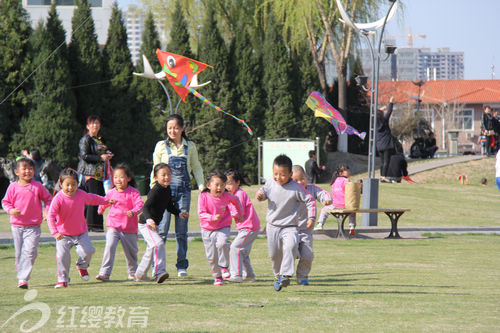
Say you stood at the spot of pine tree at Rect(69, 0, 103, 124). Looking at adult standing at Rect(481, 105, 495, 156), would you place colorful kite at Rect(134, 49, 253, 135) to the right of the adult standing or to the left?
right

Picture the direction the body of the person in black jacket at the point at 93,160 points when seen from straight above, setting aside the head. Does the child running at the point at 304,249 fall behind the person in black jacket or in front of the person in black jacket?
in front

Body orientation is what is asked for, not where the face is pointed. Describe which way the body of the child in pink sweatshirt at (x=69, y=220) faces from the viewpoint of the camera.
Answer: toward the camera

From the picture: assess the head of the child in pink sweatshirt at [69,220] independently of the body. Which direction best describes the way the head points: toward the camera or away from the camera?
toward the camera

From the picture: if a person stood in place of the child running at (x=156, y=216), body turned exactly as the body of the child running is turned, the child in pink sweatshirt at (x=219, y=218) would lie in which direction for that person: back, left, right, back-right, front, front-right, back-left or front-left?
front-left

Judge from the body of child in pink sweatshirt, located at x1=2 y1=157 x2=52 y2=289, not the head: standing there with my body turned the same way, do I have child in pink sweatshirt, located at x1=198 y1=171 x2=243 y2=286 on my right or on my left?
on my left

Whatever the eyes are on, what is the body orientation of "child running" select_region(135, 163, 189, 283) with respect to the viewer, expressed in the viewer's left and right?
facing the viewer and to the right of the viewer

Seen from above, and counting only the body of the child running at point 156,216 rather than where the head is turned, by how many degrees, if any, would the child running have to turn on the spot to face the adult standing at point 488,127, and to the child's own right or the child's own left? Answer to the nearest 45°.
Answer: approximately 90° to the child's own left

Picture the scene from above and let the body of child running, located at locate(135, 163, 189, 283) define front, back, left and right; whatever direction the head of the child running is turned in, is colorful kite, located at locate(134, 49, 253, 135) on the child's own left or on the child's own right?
on the child's own left

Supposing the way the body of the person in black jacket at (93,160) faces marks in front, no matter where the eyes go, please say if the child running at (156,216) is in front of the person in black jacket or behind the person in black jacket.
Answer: in front

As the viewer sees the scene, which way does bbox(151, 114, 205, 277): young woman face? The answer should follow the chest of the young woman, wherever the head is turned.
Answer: toward the camera

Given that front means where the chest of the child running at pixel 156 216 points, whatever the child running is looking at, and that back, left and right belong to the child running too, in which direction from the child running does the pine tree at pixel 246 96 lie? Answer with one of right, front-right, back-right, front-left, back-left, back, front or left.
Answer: back-left

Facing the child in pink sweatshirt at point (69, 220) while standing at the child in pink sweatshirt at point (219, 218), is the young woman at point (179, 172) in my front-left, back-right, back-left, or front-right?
front-right

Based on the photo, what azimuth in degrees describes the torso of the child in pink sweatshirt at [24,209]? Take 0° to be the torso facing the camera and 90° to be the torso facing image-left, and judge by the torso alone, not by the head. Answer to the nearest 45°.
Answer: approximately 0°
